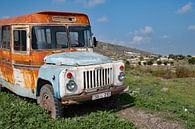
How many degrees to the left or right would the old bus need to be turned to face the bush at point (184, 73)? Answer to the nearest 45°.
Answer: approximately 90° to its left

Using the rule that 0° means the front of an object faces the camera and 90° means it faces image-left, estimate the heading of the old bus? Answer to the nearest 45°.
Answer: approximately 315°
